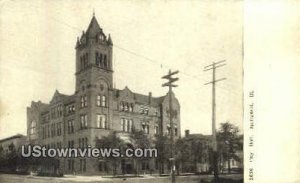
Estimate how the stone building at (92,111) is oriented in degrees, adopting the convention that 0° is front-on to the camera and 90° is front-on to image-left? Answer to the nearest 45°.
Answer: approximately 315°
